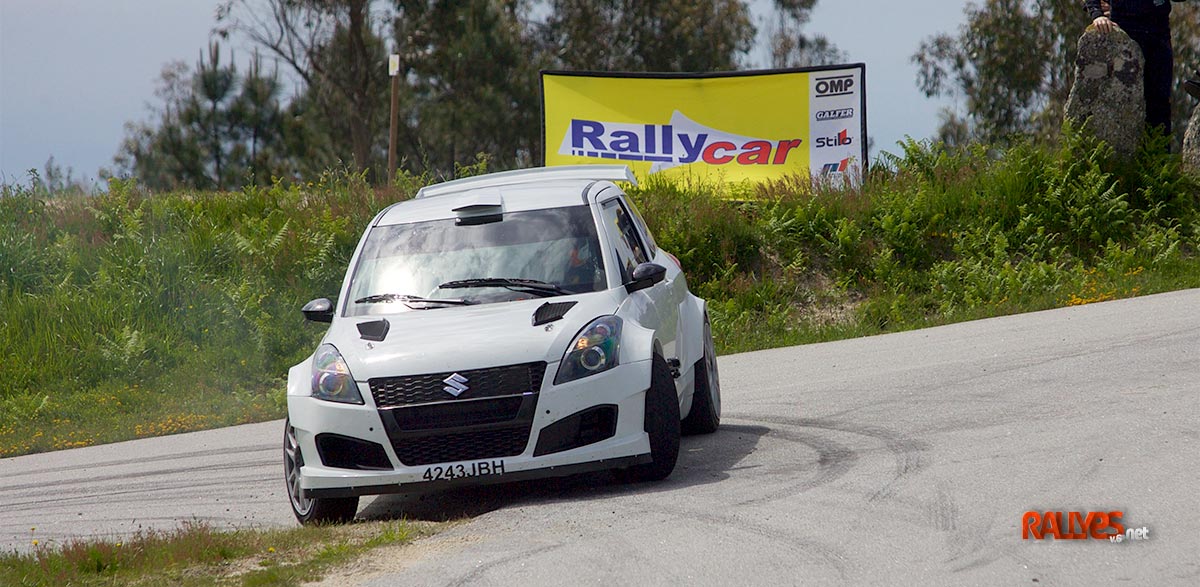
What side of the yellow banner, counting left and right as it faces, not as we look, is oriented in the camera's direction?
front

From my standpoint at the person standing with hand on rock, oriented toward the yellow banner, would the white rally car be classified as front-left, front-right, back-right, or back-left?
front-left

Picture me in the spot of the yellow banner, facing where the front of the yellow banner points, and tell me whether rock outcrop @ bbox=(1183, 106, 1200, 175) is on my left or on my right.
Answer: on my left

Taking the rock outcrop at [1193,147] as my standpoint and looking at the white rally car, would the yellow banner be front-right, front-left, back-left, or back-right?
front-right

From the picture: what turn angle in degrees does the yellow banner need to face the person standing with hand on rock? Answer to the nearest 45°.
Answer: approximately 90° to its left

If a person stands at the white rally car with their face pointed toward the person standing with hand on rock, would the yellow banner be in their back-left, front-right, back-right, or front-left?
front-left

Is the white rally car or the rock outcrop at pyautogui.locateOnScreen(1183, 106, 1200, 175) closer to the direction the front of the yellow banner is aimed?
the white rally car

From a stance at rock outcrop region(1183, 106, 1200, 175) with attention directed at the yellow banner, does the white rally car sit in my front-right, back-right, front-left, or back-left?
front-left

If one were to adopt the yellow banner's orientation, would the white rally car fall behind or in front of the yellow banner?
in front
